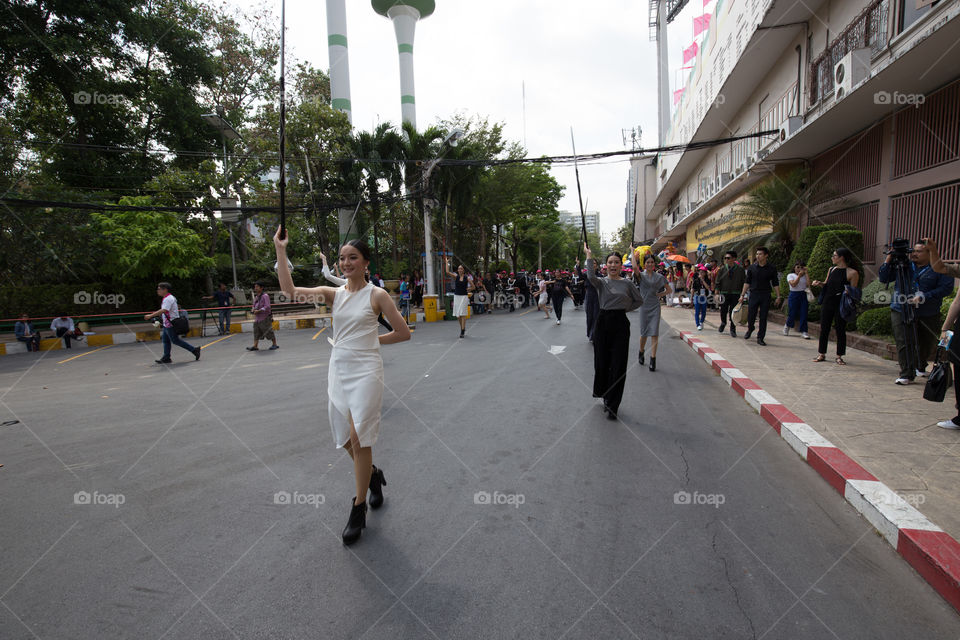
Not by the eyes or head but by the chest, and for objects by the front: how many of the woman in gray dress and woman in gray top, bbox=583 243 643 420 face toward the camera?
2

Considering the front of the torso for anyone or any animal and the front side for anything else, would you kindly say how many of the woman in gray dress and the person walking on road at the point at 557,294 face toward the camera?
2

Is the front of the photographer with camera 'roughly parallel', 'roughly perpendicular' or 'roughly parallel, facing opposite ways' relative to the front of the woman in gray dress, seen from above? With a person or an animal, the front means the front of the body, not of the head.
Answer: roughly perpendicular

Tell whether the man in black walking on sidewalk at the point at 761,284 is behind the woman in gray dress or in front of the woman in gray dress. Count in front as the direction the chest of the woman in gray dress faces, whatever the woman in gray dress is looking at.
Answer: behind

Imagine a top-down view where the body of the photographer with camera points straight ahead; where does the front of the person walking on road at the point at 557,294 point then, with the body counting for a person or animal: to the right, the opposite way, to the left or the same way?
to the left

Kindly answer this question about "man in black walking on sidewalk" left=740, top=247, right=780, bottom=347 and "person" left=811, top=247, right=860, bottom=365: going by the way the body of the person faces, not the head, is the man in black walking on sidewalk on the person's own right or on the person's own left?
on the person's own right

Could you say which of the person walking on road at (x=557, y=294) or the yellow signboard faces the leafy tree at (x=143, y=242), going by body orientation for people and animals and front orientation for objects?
the yellow signboard

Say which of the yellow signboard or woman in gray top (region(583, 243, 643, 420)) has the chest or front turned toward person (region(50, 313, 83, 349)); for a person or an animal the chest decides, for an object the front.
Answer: the yellow signboard

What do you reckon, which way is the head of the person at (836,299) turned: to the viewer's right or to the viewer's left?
to the viewer's left

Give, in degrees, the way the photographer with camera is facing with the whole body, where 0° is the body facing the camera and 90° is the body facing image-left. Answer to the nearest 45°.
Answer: approximately 45°

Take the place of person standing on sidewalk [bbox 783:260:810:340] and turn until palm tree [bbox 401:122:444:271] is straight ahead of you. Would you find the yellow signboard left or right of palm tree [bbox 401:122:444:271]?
right

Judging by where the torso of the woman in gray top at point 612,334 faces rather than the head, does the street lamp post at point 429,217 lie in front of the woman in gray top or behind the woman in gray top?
behind
